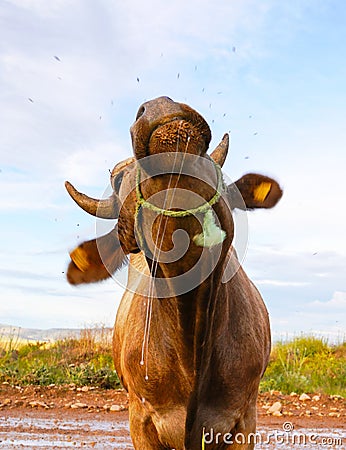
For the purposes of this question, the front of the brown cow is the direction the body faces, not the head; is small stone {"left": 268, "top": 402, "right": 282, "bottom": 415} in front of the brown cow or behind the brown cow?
behind

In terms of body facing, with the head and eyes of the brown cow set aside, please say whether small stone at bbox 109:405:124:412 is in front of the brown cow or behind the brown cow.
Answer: behind

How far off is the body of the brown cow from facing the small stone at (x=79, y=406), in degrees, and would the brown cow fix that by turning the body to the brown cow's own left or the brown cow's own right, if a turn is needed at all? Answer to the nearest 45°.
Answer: approximately 180°

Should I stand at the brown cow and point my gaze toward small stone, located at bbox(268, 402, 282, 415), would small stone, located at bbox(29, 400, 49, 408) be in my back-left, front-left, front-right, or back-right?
front-left

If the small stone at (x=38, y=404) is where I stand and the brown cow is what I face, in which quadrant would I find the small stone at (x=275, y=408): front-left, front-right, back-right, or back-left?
front-left

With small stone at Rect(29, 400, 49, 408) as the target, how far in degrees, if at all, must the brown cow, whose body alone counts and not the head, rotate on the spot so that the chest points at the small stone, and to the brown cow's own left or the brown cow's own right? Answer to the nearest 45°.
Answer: approximately 180°

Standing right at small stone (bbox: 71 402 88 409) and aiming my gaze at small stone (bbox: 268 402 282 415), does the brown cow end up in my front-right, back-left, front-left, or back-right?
front-right

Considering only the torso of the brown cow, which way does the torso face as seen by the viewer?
toward the camera

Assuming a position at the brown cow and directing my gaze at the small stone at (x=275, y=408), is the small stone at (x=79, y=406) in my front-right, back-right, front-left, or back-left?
front-left
